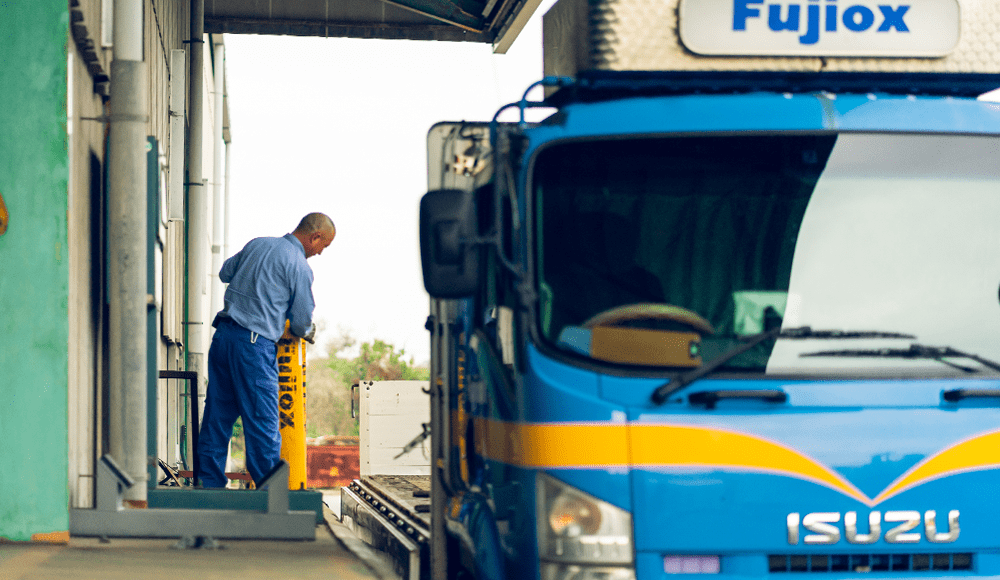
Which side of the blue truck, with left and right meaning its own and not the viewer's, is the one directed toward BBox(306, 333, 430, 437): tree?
back

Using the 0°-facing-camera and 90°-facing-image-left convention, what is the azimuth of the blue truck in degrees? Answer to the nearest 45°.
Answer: approximately 0°

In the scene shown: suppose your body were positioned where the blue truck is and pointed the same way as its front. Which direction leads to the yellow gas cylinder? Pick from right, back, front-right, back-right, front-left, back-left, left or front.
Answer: back-right

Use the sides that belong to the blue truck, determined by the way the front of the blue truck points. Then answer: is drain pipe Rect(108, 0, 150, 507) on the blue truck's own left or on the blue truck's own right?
on the blue truck's own right

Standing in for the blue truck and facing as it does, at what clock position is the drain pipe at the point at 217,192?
The drain pipe is roughly at 5 o'clock from the blue truck.
